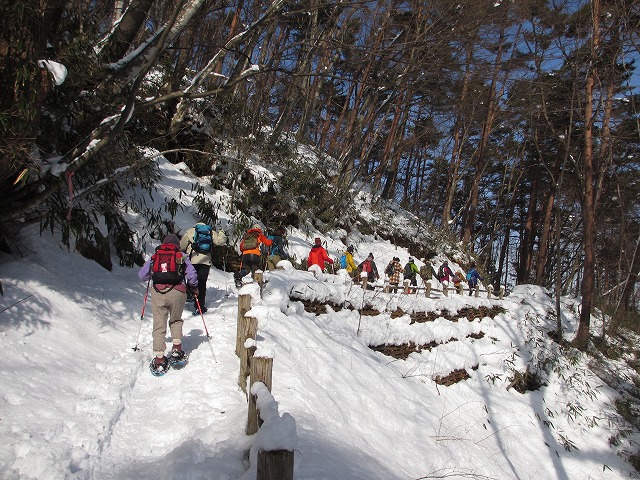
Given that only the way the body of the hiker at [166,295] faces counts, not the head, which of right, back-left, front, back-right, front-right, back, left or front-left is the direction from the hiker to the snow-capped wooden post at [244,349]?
back-right

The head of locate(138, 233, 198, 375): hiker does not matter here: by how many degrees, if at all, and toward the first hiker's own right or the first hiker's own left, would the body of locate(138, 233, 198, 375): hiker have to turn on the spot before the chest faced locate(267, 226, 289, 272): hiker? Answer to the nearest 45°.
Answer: approximately 45° to the first hiker's own right

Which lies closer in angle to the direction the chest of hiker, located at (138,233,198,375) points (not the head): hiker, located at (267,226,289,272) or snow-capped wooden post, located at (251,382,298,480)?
the hiker

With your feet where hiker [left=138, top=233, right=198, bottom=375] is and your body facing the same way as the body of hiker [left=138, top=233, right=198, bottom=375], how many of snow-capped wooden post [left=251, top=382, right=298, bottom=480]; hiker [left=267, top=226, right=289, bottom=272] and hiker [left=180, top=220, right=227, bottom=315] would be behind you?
1

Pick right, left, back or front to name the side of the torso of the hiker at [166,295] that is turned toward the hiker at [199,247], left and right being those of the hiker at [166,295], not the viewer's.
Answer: front

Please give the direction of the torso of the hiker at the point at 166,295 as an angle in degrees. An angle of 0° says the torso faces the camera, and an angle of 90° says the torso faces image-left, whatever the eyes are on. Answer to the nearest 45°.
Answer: approximately 180°

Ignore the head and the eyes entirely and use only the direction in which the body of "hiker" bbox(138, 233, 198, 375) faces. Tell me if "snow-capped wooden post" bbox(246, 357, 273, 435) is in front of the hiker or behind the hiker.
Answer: behind

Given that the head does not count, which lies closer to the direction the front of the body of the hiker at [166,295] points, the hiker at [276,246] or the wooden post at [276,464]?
the hiker

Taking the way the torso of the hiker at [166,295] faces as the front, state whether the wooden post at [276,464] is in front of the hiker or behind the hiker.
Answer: behind

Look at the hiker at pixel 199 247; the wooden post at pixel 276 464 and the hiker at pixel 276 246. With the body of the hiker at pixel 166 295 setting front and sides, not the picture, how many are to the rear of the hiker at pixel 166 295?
1

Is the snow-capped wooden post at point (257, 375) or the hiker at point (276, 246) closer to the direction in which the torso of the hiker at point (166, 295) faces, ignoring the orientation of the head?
the hiker
